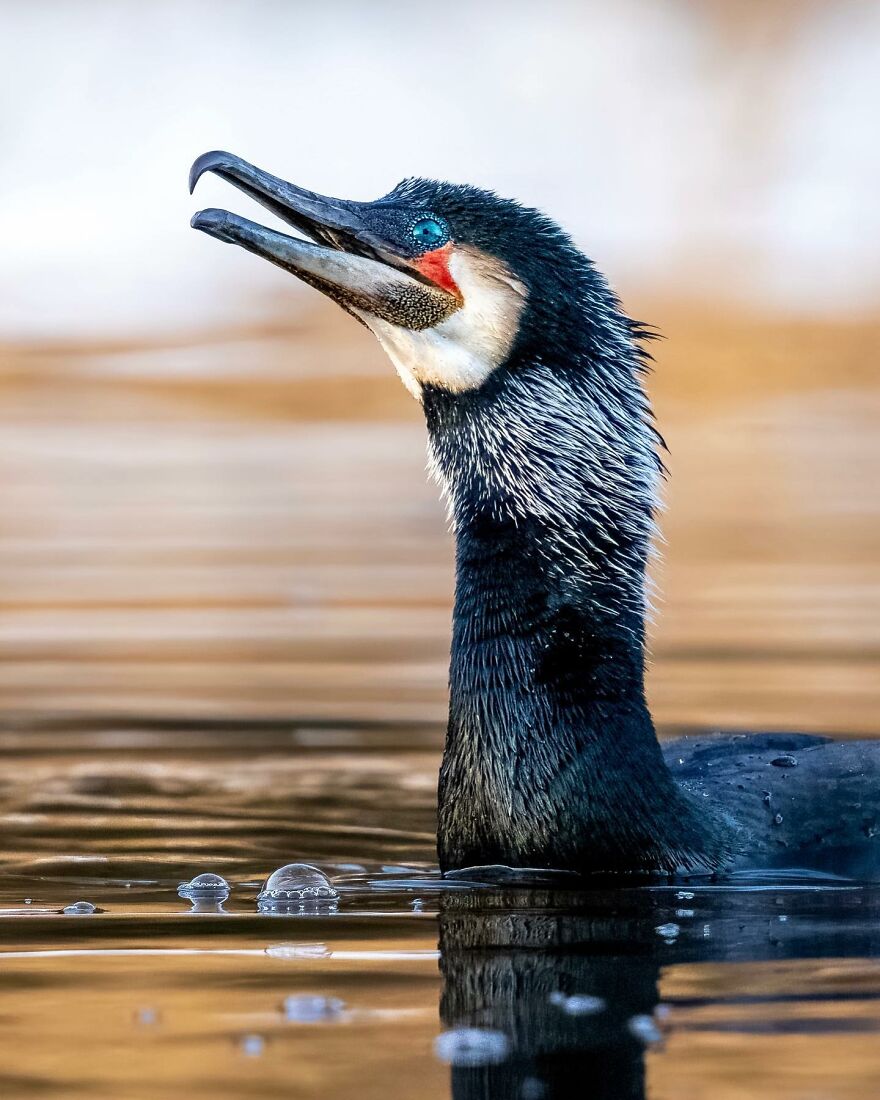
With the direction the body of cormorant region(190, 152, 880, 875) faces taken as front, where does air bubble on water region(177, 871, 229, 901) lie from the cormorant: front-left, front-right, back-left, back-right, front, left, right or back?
front

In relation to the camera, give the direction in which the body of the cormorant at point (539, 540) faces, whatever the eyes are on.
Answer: to the viewer's left

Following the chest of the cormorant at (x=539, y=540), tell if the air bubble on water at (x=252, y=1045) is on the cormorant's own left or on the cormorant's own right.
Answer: on the cormorant's own left

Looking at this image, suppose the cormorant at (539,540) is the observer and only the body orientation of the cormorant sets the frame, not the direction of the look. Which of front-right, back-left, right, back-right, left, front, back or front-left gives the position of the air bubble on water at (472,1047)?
left
